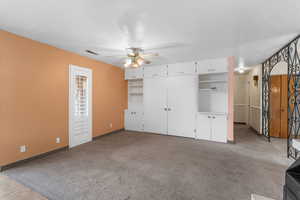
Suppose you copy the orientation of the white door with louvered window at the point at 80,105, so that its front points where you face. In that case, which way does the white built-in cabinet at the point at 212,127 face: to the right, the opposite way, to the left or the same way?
to the right

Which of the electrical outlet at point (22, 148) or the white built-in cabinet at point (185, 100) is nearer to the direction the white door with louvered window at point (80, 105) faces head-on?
the white built-in cabinet

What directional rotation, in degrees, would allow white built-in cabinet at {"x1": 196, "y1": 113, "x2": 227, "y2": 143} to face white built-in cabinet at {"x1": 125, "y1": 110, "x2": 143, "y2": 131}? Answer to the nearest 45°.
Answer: approximately 90° to its right

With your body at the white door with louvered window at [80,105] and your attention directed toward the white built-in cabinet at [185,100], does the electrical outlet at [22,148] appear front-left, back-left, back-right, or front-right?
back-right

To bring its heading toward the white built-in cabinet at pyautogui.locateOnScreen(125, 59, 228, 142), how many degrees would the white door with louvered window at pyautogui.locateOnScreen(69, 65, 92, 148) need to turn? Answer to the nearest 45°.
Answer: approximately 45° to its left

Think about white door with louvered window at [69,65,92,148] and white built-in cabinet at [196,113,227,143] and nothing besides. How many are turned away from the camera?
0

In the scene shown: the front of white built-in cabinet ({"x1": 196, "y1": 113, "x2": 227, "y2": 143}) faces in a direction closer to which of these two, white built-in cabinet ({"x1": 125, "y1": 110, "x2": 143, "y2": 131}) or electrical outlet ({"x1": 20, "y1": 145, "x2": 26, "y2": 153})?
the electrical outlet

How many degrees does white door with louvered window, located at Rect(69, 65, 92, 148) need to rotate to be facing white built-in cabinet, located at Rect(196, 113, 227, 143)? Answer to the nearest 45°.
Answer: approximately 45° to its left

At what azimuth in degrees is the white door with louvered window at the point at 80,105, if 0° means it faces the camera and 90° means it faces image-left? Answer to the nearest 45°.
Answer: approximately 315°

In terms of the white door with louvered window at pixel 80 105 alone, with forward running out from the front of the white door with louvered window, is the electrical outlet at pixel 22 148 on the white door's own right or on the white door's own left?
on the white door's own right

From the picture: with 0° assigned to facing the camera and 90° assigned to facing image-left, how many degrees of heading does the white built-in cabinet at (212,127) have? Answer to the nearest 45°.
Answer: approximately 0°

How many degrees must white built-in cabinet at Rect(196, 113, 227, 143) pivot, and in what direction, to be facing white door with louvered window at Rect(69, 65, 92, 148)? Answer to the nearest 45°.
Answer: approximately 45° to its right

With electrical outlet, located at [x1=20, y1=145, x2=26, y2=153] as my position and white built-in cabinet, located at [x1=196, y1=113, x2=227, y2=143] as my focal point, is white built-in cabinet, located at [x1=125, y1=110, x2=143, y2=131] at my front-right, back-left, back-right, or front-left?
front-left
